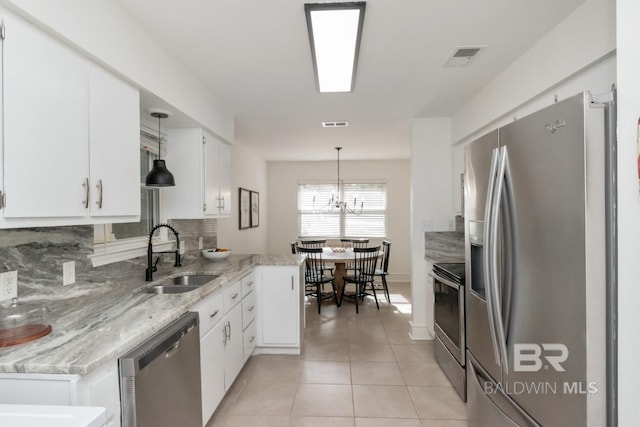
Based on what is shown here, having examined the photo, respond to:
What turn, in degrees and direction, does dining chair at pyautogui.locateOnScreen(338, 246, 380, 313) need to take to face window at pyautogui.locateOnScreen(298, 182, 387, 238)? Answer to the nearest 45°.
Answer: approximately 45° to its right

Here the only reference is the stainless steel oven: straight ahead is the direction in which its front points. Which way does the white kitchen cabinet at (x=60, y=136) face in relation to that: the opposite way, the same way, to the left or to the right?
the opposite way

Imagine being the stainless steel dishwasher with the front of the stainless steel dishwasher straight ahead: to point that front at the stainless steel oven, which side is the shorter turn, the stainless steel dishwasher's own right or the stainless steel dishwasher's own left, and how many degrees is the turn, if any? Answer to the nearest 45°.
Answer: approximately 45° to the stainless steel dishwasher's own left

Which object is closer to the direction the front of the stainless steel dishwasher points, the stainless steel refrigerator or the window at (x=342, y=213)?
the stainless steel refrigerator

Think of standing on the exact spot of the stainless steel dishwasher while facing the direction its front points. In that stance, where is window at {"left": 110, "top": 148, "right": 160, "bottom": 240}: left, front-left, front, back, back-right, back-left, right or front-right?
back-left

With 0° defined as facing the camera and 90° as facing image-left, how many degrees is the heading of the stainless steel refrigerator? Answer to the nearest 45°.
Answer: approximately 45°

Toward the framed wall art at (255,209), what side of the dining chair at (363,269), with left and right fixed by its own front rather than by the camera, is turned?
front

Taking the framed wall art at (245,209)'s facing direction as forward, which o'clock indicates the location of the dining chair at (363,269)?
The dining chair is roughly at 1 o'clock from the framed wall art.

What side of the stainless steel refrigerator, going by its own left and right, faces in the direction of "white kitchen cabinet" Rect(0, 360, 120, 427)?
front

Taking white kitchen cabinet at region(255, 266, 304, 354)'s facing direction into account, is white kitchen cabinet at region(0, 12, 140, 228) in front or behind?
in front

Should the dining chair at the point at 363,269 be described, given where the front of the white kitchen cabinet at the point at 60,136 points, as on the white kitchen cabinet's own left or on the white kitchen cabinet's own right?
on the white kitchen cabinet's own left

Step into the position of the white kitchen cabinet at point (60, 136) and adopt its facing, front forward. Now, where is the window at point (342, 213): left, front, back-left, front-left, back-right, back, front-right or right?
left

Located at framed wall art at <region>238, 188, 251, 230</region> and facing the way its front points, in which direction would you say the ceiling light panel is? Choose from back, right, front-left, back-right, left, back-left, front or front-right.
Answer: right

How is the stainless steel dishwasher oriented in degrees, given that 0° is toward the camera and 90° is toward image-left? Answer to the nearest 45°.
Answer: approximately 315°

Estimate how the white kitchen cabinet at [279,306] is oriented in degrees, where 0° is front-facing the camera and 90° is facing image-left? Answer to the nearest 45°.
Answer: approximately 0°

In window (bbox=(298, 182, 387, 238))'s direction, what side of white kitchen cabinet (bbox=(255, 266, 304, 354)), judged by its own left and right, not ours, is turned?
back
